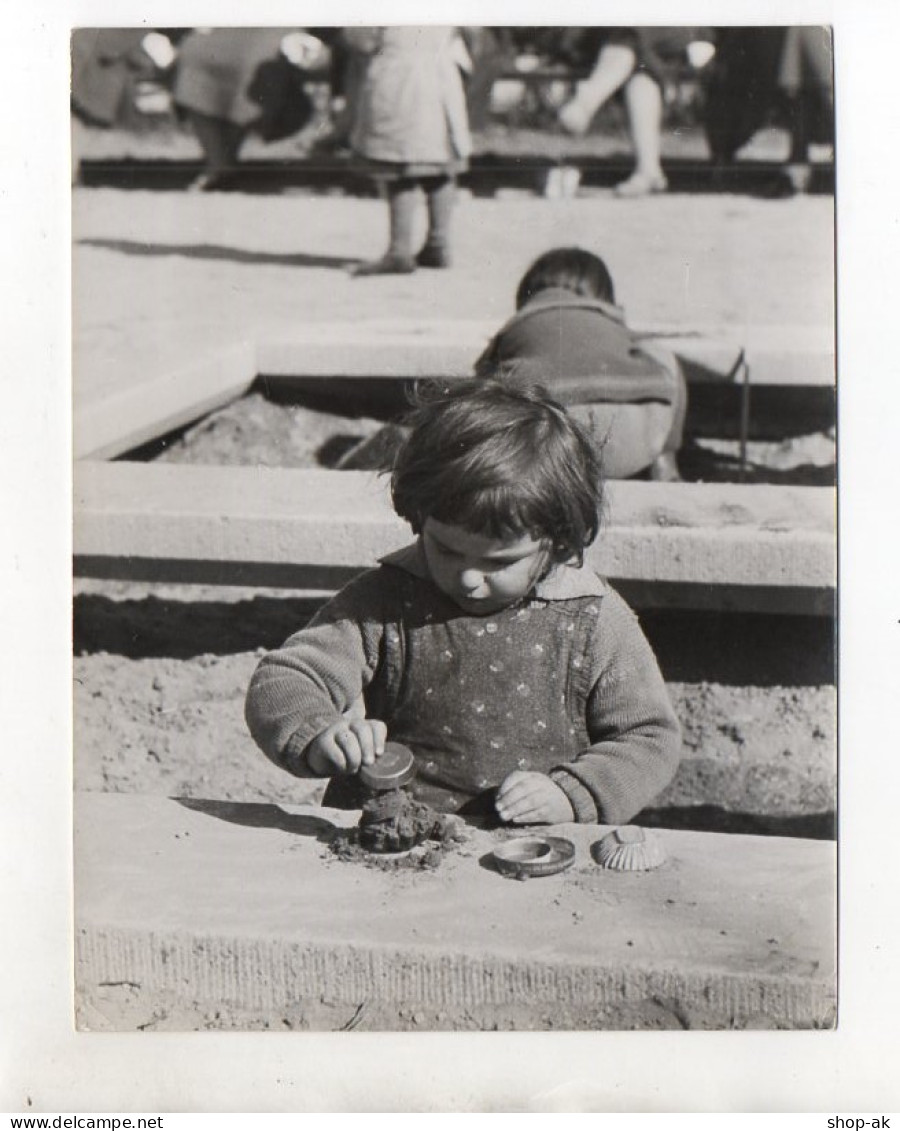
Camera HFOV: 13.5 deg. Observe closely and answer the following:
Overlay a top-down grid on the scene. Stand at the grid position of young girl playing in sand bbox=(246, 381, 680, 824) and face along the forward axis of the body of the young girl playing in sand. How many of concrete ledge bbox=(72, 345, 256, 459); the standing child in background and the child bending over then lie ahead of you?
0

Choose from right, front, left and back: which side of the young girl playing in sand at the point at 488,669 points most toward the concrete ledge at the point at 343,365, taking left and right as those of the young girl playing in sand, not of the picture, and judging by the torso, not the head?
back

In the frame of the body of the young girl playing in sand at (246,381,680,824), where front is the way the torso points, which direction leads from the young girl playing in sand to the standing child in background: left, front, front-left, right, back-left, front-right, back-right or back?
back

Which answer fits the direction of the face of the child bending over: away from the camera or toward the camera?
away from the camera

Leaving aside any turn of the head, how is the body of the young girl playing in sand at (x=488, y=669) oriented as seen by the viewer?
toward the camera

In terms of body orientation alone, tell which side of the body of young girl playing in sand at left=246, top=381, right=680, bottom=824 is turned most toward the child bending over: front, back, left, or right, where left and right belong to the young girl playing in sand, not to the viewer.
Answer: back
